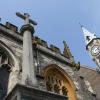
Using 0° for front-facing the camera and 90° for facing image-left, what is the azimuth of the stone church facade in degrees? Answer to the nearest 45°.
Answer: approximately 315°
